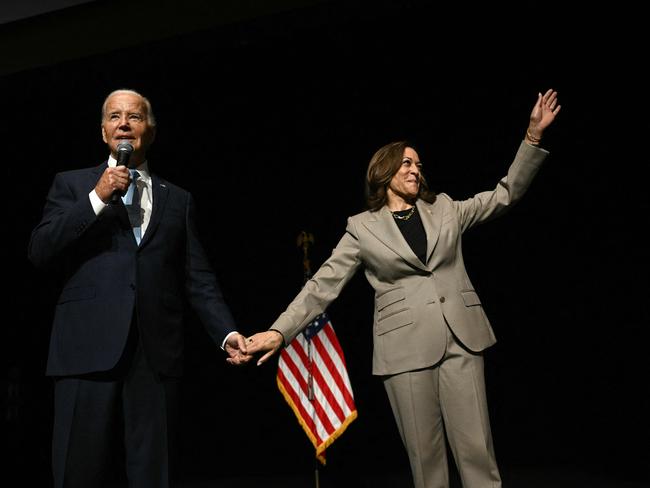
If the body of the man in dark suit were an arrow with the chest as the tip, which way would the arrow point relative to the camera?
toward the camera

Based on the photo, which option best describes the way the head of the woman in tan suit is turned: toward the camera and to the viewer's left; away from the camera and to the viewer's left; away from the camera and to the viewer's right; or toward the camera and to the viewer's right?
toward the camera and to the viewer's right

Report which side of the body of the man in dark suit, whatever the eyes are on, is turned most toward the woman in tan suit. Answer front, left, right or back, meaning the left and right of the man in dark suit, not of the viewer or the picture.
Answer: left
